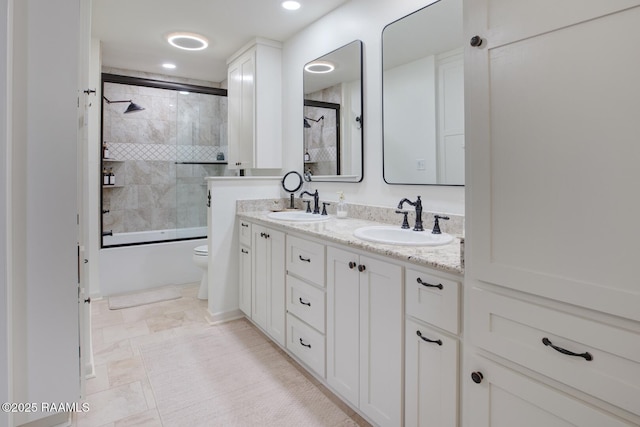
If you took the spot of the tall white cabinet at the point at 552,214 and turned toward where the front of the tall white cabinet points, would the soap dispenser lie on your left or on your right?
on your right

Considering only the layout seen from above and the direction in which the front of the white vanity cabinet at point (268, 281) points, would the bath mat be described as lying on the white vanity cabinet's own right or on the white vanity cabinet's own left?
on the white vanity cabinet's own right

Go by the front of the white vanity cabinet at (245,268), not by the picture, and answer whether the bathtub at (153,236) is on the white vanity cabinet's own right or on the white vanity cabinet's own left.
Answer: on the white vanity cabinet's own right

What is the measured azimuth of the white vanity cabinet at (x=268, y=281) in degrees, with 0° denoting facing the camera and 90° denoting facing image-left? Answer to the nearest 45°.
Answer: approximately 45°

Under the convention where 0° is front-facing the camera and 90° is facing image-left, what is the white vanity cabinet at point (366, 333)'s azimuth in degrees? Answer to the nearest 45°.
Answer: approximately 45°

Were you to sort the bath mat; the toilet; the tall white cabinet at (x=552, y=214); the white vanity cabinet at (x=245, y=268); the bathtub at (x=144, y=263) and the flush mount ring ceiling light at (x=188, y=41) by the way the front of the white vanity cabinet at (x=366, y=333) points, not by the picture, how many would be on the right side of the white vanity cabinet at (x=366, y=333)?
5

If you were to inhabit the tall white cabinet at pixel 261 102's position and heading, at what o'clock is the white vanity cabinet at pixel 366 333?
The white vanity cabinet is roughly at 10 o'clock from the tall white cabinet.

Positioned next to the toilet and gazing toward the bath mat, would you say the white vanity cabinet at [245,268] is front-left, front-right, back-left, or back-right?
back-left

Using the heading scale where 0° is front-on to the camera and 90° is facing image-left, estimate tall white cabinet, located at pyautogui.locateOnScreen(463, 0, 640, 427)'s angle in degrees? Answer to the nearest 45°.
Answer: approximately 45°
